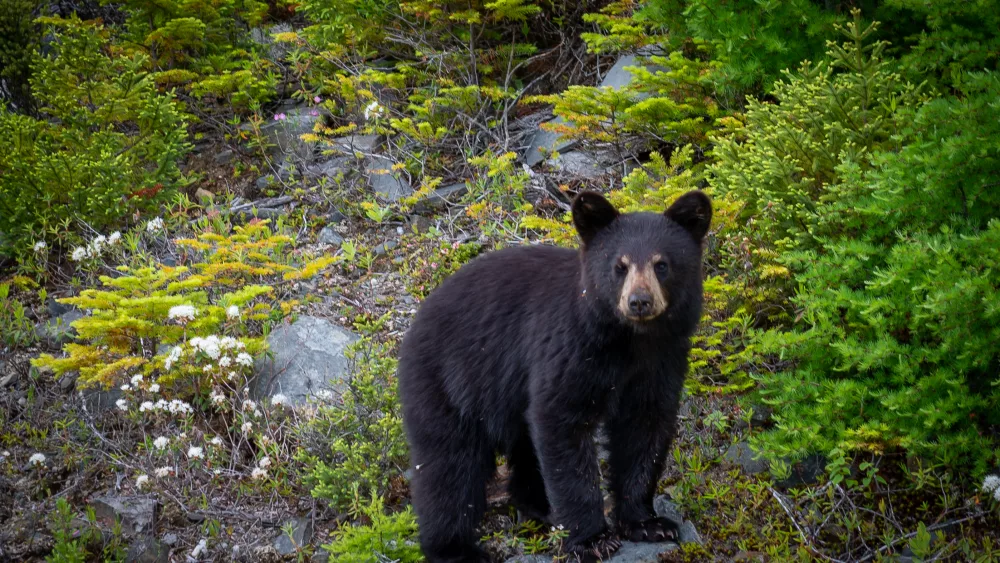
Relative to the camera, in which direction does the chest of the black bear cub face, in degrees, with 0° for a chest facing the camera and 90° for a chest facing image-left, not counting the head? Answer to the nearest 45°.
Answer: approximately 315°

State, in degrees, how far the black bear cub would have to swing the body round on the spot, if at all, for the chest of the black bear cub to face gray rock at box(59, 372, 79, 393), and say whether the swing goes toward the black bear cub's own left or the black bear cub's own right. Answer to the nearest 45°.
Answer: approximately 180°

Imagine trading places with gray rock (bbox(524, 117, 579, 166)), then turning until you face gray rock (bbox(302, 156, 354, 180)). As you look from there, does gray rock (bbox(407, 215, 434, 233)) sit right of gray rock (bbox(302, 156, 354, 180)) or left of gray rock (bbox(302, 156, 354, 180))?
left

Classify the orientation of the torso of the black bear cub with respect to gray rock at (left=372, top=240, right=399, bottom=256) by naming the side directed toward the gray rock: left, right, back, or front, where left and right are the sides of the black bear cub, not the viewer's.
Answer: back

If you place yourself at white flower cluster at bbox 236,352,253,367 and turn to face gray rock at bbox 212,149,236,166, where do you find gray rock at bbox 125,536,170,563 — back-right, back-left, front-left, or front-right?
back-left

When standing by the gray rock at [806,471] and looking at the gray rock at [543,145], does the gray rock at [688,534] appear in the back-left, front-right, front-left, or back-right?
back-left

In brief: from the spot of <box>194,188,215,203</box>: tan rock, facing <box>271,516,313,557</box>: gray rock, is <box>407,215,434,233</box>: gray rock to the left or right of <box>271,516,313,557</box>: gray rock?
left

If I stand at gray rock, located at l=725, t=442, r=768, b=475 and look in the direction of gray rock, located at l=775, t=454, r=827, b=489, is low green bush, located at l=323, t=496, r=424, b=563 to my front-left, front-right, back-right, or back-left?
back-right

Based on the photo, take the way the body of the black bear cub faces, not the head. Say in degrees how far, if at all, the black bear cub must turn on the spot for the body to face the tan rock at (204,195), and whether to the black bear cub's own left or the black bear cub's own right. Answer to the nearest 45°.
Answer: approximately 180°

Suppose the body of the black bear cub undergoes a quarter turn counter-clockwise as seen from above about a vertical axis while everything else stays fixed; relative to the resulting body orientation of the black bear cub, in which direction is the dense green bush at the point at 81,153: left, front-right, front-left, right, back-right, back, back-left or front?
left

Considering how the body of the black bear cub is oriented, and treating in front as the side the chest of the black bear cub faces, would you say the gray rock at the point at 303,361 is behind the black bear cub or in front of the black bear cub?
behind
